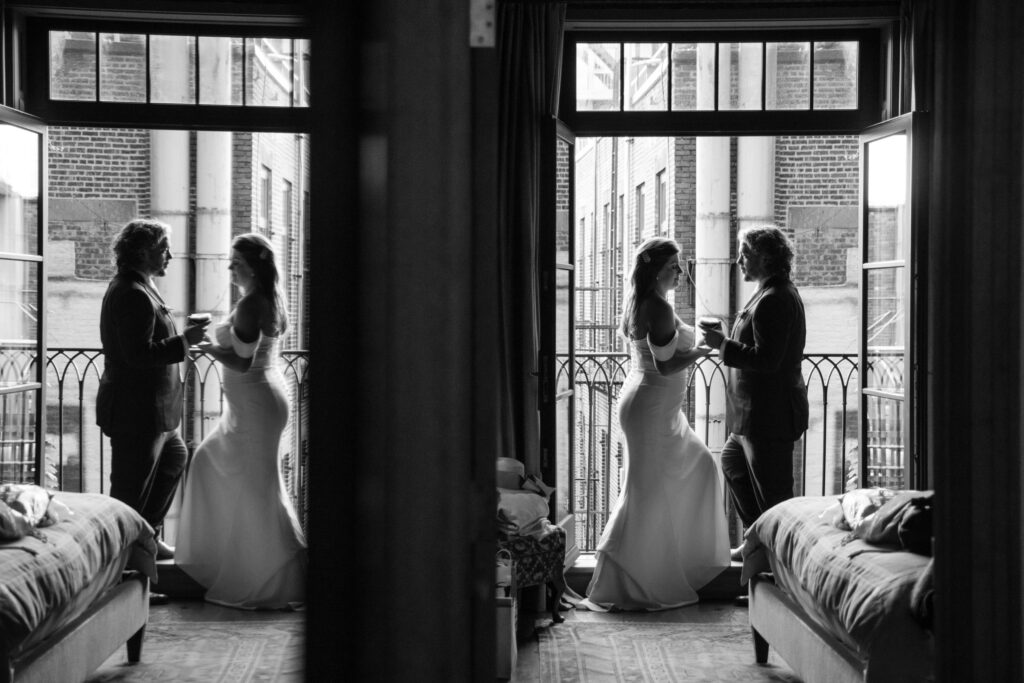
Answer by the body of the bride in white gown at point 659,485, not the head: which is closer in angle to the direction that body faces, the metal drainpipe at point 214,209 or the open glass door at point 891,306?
the open glass door

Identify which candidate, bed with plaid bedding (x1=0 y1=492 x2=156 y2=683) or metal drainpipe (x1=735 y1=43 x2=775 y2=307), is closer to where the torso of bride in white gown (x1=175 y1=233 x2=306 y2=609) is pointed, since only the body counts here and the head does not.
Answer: the bed with plaid bedding

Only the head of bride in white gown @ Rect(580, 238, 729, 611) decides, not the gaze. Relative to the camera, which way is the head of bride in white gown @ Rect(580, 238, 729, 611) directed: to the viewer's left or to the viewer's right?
to the viewer's right

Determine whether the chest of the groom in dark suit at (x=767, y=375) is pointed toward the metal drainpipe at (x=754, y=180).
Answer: no

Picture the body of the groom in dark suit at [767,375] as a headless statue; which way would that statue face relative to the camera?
to the viewer's left

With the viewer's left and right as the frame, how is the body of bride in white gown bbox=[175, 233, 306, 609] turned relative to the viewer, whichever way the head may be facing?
facing to the left of the viewer

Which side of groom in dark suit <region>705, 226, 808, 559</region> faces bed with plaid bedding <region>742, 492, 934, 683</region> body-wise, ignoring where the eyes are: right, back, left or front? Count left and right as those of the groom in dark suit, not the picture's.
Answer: left

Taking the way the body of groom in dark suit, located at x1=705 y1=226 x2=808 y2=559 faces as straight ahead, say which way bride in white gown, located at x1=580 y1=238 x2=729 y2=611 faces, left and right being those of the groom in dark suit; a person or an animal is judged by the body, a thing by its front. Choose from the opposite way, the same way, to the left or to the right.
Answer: the opposite way

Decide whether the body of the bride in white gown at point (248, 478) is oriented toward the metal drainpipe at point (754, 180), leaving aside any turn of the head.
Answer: no

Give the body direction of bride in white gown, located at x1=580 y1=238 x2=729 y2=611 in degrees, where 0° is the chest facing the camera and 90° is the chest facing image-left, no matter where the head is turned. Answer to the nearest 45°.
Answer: approximately 270°

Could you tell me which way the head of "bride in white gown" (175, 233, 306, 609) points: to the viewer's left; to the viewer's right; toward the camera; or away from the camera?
to the viewer's left
